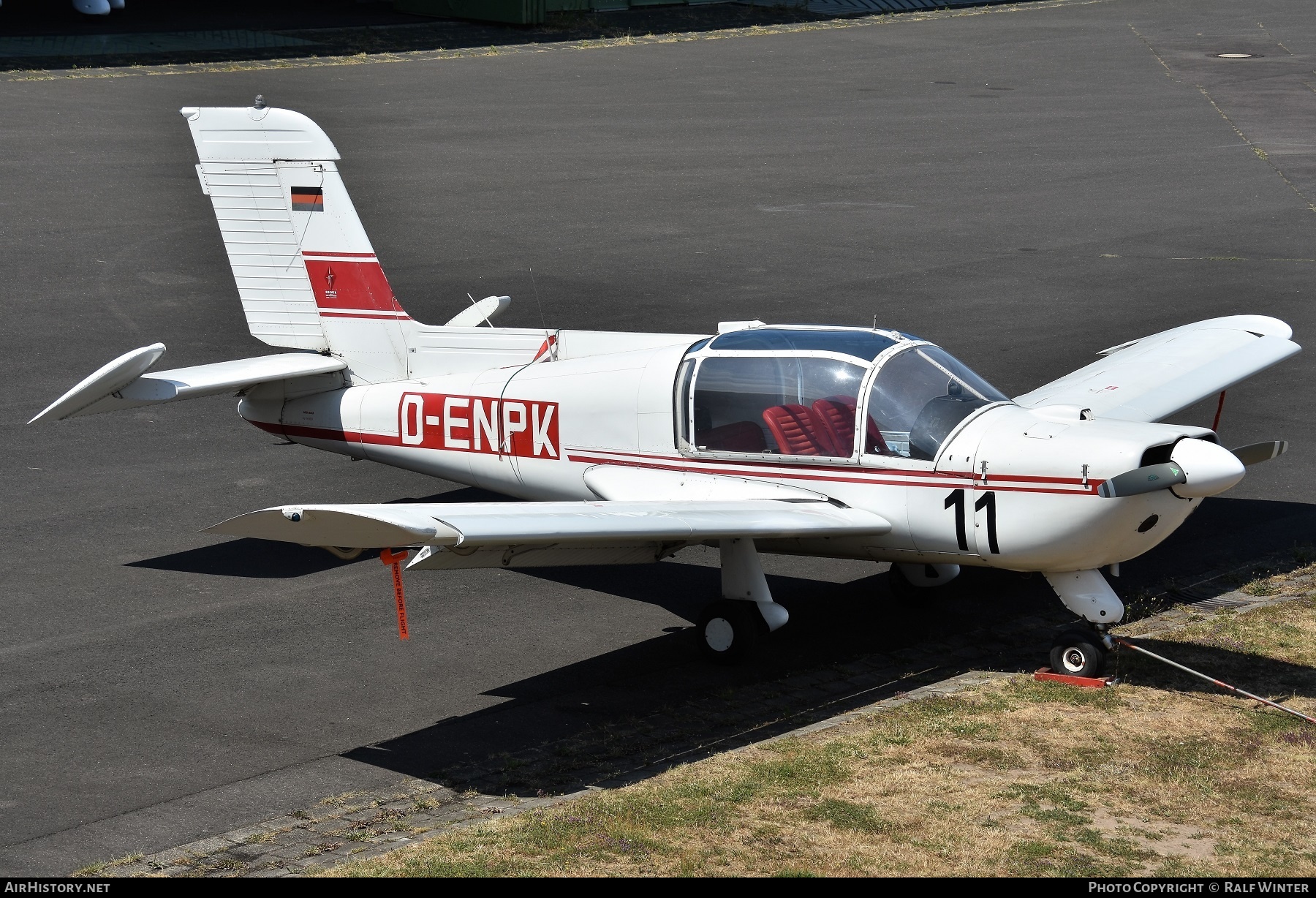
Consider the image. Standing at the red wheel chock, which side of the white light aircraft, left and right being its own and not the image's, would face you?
front

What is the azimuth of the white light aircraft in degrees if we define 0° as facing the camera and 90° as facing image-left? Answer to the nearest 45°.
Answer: approximately 315°
